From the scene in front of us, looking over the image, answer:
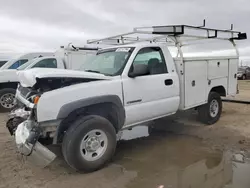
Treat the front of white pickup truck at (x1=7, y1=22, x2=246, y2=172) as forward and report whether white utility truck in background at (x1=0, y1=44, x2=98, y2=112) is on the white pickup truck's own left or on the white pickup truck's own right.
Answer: on the white pickup truck's own right

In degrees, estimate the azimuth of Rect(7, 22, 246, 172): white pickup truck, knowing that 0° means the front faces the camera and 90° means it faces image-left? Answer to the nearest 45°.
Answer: approximately 45°
